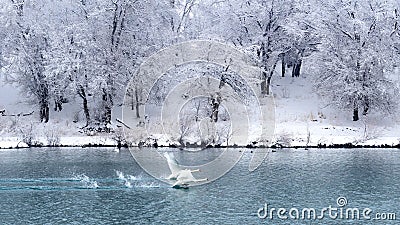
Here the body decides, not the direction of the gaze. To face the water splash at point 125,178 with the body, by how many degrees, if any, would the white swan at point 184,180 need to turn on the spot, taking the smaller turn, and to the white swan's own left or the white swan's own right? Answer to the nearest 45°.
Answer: approximately 135° to the white swan's own left

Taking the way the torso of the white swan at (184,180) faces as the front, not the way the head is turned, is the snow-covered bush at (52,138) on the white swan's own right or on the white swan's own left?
on the white swan's own left

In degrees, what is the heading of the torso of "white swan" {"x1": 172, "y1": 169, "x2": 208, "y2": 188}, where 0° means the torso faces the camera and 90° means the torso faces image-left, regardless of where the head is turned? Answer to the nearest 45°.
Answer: approximately 270°

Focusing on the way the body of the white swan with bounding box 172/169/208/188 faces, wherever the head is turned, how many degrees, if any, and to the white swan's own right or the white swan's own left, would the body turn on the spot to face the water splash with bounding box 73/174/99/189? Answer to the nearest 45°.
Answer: approximately 180°
